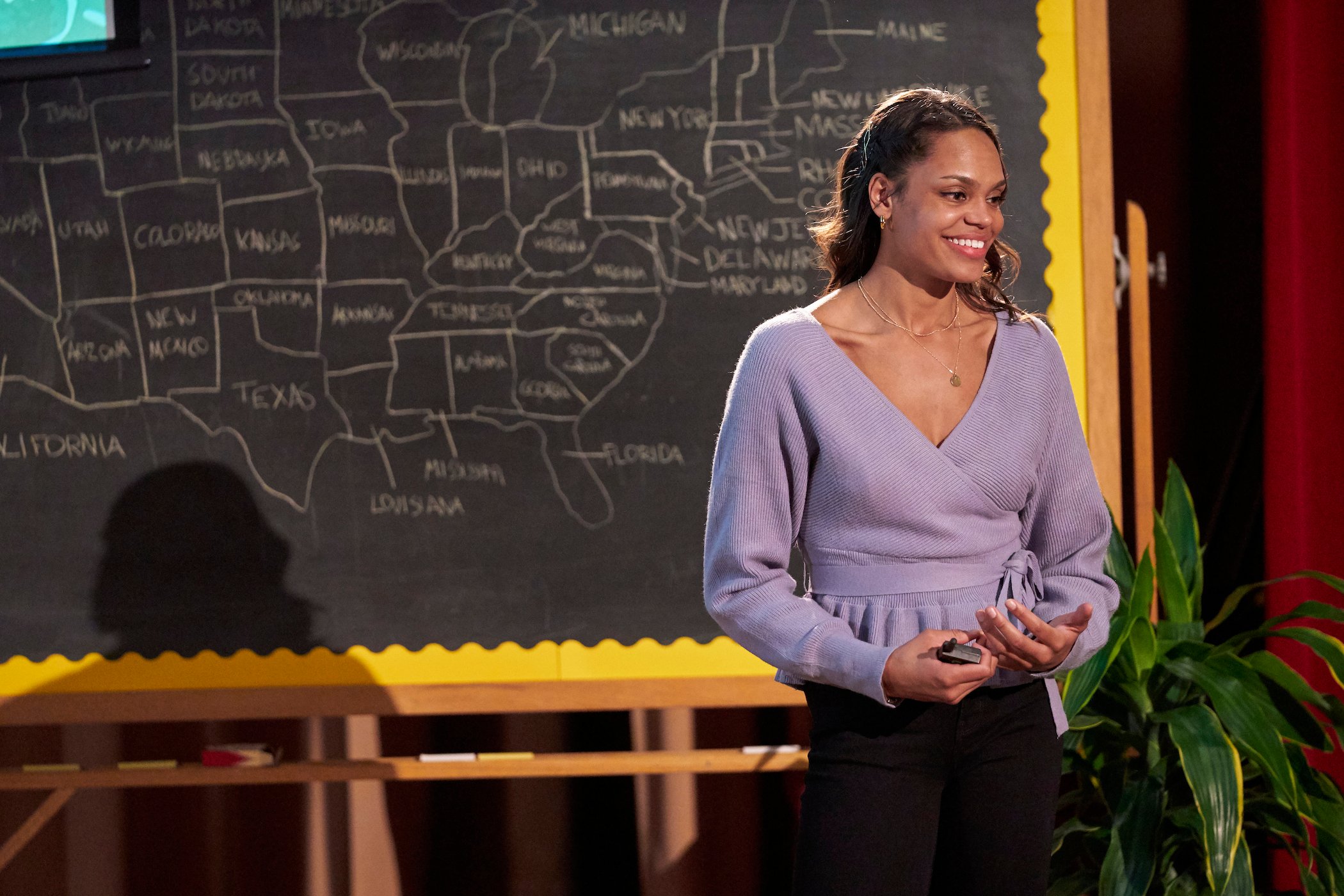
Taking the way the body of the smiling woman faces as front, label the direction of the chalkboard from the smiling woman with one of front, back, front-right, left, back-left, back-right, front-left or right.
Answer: back

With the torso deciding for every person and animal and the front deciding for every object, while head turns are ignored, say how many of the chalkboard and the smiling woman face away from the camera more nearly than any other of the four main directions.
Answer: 0

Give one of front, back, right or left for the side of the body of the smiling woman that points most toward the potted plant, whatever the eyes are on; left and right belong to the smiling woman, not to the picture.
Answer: left

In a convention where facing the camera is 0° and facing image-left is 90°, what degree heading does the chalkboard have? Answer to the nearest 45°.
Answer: approximately 0°

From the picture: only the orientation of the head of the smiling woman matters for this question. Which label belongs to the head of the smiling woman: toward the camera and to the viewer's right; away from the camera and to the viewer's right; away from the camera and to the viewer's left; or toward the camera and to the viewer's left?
toward the camera and to the viewer's right

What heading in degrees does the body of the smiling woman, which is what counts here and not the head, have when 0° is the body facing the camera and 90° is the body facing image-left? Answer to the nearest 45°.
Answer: approximately 315°

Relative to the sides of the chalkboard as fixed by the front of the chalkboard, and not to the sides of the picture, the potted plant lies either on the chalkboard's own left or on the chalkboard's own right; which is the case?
on the chalkboard's own left
